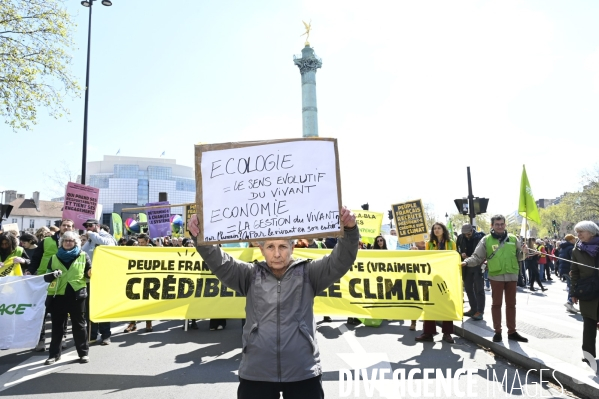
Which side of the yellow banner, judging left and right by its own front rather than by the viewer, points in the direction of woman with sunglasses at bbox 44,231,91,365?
right

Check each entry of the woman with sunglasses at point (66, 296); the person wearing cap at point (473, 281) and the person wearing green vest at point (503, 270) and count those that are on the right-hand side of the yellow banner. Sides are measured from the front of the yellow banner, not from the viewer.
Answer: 1

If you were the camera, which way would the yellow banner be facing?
facing the viewer

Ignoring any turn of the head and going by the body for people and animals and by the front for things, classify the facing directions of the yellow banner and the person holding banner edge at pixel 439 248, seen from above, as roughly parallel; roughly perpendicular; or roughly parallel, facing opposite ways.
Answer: roughly parallel

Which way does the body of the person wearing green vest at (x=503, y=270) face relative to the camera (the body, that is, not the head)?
toward the camera

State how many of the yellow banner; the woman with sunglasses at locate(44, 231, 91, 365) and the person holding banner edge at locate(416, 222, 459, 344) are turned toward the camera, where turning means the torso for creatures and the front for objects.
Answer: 3

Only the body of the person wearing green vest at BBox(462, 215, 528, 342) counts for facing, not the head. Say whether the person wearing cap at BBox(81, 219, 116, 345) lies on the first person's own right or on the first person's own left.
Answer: on the first person's own right

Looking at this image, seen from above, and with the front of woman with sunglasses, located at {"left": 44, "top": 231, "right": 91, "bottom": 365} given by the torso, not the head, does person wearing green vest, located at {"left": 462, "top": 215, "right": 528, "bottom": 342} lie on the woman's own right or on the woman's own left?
on the woman's own left

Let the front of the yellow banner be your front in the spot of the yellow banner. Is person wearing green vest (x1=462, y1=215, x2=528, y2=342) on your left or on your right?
on your left

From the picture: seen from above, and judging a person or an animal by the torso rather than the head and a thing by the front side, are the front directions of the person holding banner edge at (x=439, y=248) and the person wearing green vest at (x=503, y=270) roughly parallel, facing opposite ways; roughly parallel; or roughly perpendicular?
roughly parallel

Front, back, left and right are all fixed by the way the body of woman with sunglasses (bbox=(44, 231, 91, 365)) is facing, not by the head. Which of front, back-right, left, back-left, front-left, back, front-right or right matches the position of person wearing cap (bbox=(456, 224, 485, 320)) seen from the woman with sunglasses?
left

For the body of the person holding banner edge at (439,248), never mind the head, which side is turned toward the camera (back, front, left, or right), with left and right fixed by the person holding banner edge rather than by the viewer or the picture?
front

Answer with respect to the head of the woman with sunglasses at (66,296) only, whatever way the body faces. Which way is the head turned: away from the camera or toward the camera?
toward the camera
